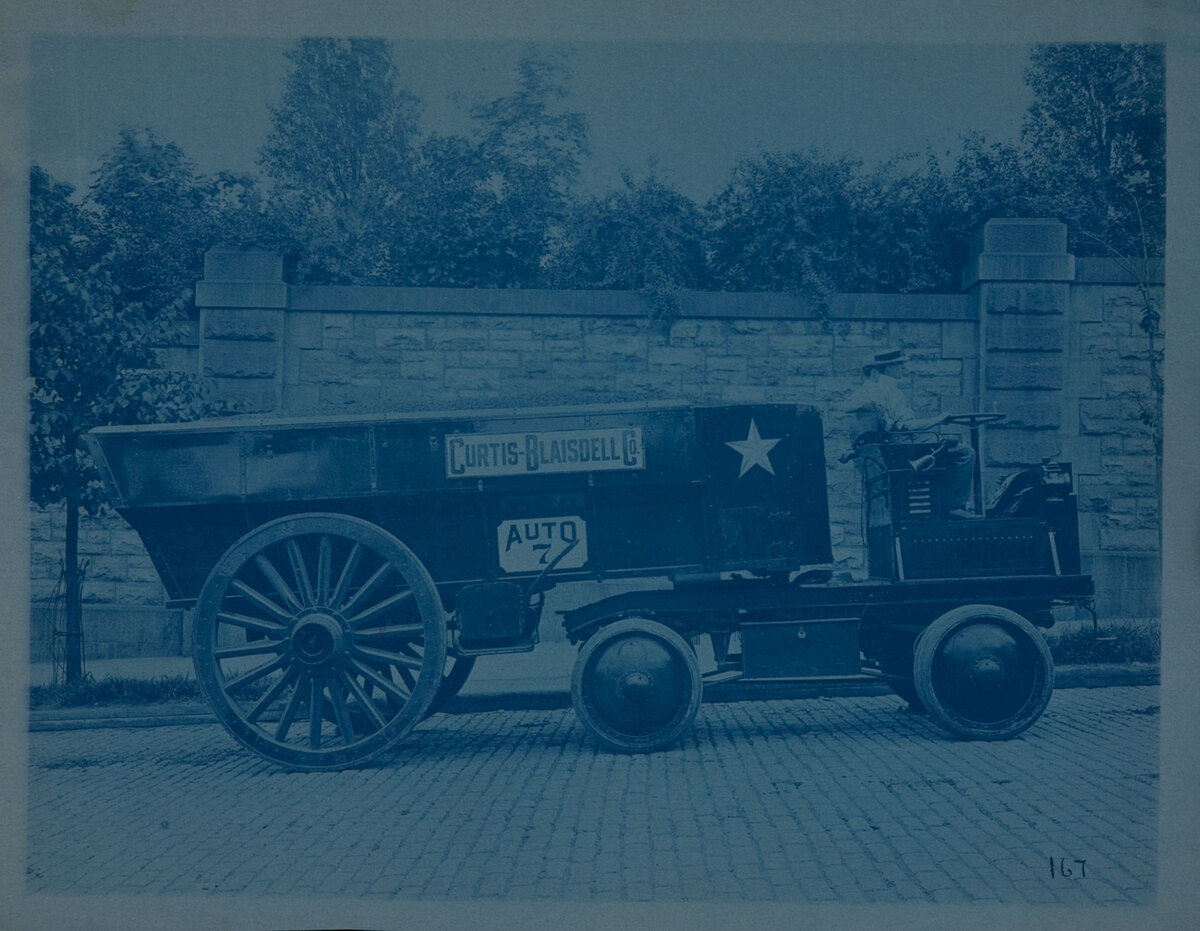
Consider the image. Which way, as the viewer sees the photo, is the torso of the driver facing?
to the viewer's right

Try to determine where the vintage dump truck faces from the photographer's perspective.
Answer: facing to the right of the viewer

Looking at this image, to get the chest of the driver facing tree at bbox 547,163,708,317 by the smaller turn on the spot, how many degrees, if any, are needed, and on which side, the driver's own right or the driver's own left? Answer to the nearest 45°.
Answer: approximately 180°

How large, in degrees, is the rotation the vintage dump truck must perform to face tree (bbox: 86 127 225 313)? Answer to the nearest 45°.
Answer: approximately 180°

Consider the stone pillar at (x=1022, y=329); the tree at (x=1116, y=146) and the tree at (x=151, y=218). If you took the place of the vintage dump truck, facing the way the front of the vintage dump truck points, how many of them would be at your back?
1

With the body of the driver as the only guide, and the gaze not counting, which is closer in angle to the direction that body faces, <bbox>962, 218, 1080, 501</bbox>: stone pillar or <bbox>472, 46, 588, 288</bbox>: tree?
the stone pillar

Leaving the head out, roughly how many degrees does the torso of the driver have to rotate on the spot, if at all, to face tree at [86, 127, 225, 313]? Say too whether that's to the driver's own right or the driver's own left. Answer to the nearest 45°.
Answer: approximately 180°
